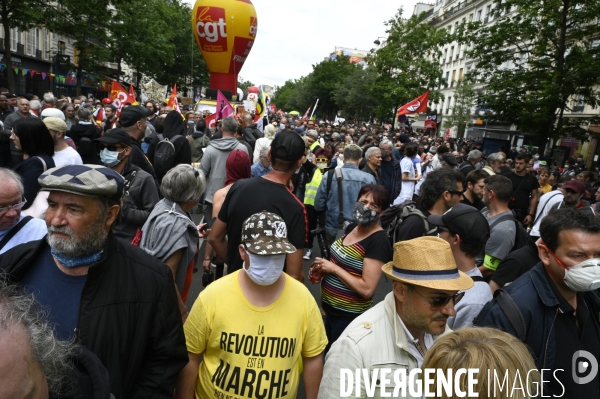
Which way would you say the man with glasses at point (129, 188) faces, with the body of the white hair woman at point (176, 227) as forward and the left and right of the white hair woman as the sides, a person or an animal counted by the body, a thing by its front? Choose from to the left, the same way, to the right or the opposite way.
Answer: the opposite way

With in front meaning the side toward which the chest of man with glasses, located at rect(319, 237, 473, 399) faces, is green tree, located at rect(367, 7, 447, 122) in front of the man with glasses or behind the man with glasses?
behind

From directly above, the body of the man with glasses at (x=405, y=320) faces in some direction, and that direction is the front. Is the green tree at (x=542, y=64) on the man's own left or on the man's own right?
on the man's own left

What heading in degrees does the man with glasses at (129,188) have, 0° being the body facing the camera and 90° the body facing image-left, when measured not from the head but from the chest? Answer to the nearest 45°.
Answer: approximately 45°

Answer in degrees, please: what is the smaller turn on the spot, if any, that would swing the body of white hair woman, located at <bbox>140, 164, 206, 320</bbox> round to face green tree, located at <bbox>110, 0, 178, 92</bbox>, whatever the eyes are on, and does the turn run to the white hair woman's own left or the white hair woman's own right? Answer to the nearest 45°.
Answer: approximately 45° to the white hair woman's own left

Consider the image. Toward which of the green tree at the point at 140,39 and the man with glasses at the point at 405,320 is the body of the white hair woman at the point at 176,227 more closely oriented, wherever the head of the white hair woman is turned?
the green tree

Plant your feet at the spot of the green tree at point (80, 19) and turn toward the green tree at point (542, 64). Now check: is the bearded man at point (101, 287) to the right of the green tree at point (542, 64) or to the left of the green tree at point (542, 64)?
right

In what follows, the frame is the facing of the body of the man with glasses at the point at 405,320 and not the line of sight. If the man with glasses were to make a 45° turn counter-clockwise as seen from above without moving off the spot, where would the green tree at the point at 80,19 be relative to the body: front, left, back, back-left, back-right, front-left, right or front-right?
back-left

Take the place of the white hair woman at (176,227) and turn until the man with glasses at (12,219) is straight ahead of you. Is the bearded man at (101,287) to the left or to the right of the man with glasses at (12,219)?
left

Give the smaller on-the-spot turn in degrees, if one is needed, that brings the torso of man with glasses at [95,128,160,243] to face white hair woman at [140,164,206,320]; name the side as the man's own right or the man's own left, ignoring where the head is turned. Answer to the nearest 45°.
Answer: approximately 45° to the man's own left

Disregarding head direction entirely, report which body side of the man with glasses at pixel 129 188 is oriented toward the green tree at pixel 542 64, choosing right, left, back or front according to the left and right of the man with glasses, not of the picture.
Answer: back

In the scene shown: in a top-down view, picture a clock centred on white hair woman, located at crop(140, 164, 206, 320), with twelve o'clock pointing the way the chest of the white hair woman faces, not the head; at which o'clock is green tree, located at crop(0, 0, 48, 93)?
The green tree is roughly at 10 o'clock from the white hair woman.
